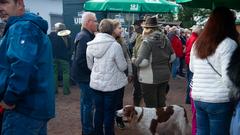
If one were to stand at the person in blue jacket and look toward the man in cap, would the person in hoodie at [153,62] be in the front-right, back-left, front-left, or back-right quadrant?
front-right

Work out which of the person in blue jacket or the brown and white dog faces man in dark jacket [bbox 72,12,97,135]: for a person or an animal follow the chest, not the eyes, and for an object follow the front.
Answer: the brown and white dog

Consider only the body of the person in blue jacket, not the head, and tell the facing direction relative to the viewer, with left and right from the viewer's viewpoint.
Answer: facing to the left of the viewer

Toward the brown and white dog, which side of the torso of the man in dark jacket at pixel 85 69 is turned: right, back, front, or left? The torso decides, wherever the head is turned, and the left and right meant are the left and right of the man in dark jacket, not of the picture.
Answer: front

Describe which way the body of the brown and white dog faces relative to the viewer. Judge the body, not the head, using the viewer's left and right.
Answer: facing to the left of the viewer

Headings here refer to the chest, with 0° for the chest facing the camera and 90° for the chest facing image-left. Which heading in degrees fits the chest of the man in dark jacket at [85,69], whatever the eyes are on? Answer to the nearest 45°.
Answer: approximately 270°

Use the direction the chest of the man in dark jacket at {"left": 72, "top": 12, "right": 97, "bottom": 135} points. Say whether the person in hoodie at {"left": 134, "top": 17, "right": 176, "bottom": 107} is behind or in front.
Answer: in front

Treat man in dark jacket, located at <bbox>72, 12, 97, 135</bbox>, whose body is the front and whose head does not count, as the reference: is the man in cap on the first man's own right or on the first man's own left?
on the first man's own left

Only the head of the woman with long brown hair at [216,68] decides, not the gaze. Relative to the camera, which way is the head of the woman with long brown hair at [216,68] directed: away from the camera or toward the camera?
away from the camera
